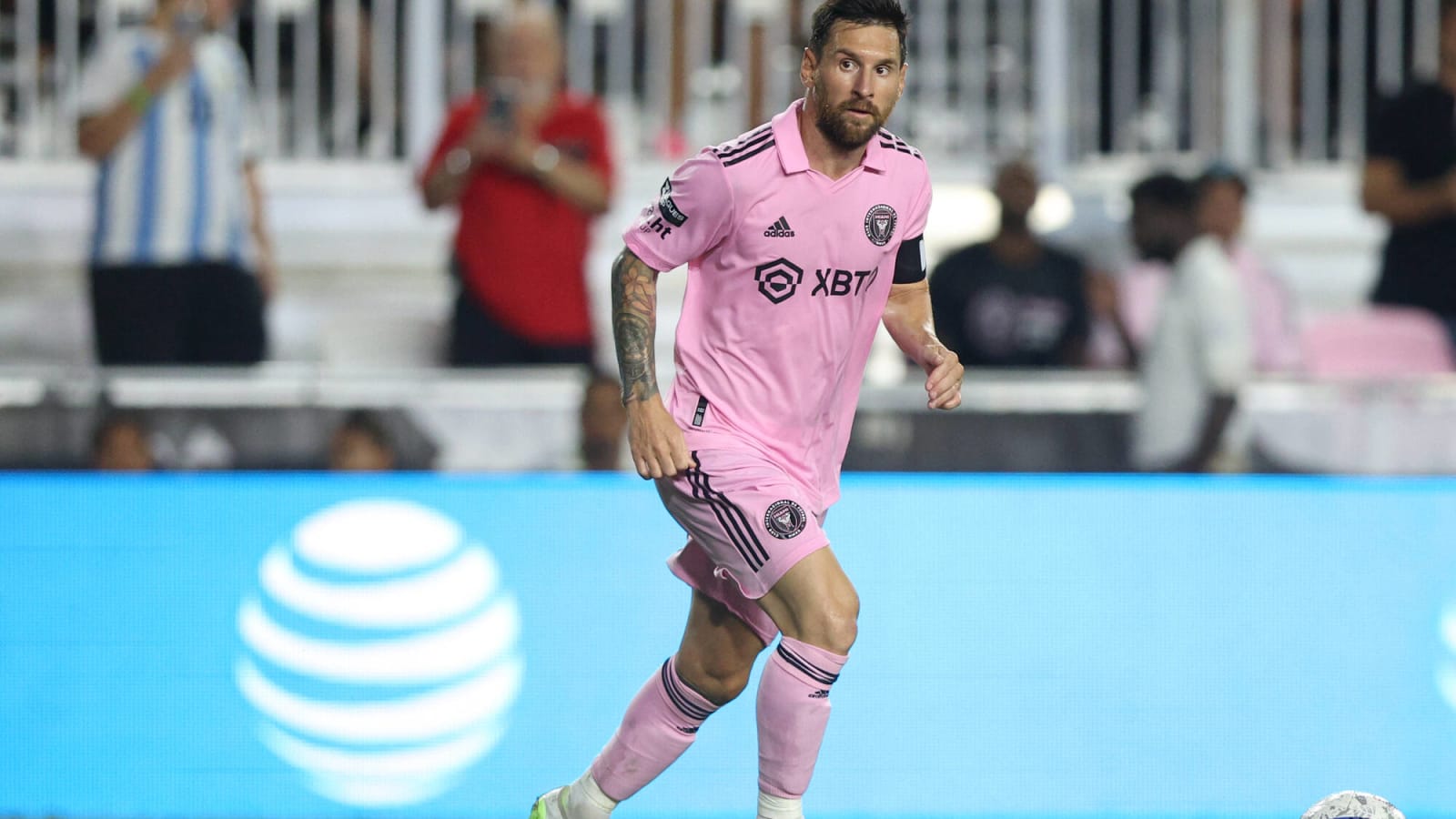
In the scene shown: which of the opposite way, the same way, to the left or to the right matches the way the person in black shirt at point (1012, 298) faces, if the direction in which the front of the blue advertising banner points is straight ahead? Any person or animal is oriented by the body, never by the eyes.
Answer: the same way

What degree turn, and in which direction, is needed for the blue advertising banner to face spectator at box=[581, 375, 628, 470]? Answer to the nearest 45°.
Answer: approximately 180°

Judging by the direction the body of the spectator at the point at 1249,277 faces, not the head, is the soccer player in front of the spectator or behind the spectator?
in front

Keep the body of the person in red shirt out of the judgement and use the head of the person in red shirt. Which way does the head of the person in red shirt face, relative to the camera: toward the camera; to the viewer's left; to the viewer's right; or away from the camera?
toward the camera

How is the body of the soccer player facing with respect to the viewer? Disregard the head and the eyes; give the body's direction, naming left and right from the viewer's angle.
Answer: facing the viewer and to the right of the viewer

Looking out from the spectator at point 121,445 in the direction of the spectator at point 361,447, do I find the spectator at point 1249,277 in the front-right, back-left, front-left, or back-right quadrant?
front-left

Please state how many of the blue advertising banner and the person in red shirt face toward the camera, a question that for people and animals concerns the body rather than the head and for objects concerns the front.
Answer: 2

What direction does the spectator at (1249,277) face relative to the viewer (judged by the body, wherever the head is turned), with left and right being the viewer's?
facing the viewer and to the left of the viewer

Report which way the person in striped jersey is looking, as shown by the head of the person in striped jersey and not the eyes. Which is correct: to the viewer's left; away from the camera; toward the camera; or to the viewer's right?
toward the camera

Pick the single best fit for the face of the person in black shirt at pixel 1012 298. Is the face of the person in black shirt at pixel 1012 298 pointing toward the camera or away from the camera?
toward the camera

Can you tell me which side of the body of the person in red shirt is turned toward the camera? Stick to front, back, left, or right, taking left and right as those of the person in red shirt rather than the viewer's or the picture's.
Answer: front

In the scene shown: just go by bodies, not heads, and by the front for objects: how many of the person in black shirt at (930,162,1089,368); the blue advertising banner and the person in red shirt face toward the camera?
3

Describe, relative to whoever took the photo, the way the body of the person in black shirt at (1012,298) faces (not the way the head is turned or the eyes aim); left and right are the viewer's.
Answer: facing the viewer
